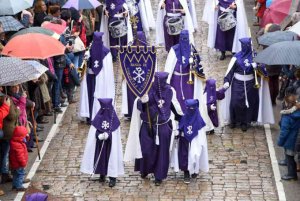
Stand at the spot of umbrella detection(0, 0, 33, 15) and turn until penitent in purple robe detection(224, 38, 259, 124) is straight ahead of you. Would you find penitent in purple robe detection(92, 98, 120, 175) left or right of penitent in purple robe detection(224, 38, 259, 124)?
right

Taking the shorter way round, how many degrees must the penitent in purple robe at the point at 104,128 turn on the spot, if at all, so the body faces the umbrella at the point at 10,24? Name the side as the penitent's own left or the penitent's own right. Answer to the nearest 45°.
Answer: approximately 135° to the penitent's own right

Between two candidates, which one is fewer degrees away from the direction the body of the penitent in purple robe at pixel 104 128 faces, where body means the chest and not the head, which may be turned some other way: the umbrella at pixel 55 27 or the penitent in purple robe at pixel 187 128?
the penitent in purple robe

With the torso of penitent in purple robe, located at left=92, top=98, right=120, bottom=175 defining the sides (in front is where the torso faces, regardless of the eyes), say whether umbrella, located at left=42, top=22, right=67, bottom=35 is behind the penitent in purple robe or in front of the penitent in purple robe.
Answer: behind

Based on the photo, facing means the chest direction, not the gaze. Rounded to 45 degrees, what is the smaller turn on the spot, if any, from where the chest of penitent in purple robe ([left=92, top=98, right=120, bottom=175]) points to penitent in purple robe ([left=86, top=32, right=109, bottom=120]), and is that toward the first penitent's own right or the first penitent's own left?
approximately 180°

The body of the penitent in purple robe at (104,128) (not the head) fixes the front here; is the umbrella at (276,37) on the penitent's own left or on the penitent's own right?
on the penitent's own left

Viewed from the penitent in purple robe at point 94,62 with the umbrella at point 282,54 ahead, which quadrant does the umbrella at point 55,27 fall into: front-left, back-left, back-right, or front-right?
back-left

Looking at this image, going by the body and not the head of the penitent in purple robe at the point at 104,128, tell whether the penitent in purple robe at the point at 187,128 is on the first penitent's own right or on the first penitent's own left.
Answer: on the first penitent's own left

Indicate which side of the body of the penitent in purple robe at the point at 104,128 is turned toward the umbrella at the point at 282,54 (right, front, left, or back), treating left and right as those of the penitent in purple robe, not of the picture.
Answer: left

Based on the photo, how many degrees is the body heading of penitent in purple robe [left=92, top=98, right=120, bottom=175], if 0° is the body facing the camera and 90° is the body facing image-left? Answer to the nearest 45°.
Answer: approximately 0°
